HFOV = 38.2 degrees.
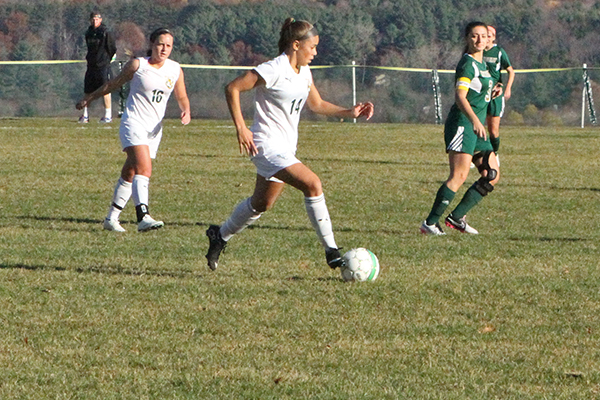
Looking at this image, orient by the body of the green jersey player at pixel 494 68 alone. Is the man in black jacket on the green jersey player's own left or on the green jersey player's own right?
on the green jersey player's own right

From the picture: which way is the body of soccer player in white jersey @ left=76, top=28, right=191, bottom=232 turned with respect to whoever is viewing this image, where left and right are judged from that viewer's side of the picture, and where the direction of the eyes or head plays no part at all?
facing the viewer and to the right of the viewer

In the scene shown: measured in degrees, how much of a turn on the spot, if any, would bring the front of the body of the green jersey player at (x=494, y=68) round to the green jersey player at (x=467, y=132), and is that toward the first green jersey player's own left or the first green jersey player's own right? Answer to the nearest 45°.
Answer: approximately 45° to the first green jersey player's own left

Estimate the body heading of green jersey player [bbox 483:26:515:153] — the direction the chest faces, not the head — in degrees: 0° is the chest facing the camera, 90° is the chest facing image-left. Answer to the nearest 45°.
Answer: approximately 45°

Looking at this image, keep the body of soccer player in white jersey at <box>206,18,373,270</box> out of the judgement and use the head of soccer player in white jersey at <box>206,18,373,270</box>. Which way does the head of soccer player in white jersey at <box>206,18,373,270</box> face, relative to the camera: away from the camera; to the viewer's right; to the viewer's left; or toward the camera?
to the viewer's right

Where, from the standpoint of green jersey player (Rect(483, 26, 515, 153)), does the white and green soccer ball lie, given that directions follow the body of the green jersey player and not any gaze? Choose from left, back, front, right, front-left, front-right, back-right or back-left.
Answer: front-left

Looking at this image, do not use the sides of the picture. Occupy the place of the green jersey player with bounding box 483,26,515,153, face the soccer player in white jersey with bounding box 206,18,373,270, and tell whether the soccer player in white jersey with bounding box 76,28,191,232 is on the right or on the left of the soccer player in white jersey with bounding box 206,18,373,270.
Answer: right

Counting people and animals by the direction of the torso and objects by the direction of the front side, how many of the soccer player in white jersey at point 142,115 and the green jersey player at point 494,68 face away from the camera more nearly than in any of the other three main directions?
0

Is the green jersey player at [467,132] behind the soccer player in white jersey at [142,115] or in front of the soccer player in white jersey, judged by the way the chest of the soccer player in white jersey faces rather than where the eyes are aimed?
in front

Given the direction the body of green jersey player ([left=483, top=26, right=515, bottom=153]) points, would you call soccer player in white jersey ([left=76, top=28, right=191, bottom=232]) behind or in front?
in front

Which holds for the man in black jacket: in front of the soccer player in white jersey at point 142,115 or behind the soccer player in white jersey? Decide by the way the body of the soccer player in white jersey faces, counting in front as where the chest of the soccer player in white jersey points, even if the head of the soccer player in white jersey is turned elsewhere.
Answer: behind
